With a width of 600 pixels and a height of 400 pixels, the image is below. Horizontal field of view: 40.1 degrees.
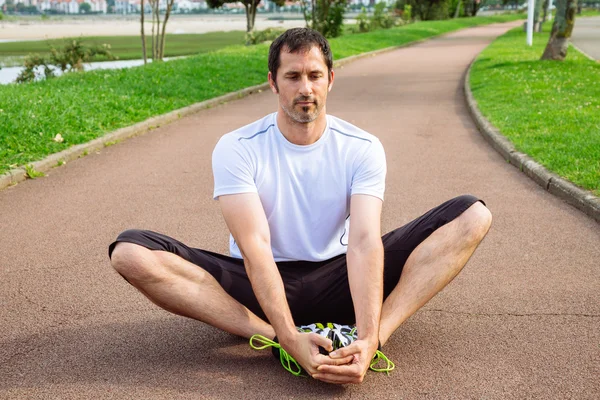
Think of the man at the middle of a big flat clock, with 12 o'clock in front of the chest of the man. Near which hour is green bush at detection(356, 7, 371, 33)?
The green bush is roughly at 6 o'clock from the man.

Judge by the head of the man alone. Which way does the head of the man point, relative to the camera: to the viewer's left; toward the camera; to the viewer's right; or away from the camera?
toward the camera

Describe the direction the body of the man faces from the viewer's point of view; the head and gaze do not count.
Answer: toward the camera

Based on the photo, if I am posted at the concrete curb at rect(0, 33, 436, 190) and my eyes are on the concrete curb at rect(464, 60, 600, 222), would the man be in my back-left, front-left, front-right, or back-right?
front-right

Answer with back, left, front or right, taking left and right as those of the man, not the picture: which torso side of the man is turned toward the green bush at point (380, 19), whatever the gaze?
back

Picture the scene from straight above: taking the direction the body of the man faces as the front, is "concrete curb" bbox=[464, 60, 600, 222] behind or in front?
behind

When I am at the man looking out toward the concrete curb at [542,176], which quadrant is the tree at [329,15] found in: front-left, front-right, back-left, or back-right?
front-left

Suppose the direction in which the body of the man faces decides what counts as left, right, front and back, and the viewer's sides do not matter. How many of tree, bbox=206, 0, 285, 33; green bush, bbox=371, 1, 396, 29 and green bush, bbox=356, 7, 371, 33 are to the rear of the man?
3

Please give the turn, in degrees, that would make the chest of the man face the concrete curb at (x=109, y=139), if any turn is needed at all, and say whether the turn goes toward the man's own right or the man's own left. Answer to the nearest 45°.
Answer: approximately 180°

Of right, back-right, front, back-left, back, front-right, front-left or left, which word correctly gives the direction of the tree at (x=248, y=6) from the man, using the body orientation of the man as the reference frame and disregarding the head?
back

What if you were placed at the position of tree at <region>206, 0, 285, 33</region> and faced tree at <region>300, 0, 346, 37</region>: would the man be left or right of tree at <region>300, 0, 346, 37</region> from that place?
right

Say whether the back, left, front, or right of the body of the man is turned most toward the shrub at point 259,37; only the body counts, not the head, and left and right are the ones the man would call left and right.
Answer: back

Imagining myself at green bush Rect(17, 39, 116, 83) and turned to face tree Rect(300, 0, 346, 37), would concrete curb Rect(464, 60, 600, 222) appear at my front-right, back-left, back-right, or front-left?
back-right

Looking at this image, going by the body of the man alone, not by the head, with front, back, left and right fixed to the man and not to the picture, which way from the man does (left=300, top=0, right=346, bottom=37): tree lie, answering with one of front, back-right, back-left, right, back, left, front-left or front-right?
back
